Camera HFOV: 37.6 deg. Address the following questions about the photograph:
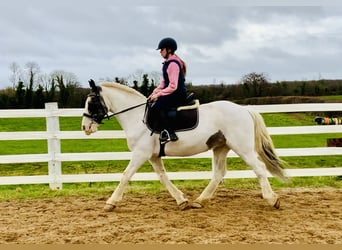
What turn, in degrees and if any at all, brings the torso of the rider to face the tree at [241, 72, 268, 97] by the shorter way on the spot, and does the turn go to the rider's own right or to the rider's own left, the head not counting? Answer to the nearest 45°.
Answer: approximately 90° to the rider's own right

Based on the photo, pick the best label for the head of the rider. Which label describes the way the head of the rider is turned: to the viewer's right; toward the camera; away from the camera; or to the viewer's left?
to the viewer's left

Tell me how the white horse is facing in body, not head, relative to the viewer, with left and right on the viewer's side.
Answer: facing to the left of the viewer

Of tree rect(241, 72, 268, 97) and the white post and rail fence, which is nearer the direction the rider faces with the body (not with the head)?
the white post and rail fence

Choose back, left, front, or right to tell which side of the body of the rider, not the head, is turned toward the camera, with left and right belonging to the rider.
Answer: left
